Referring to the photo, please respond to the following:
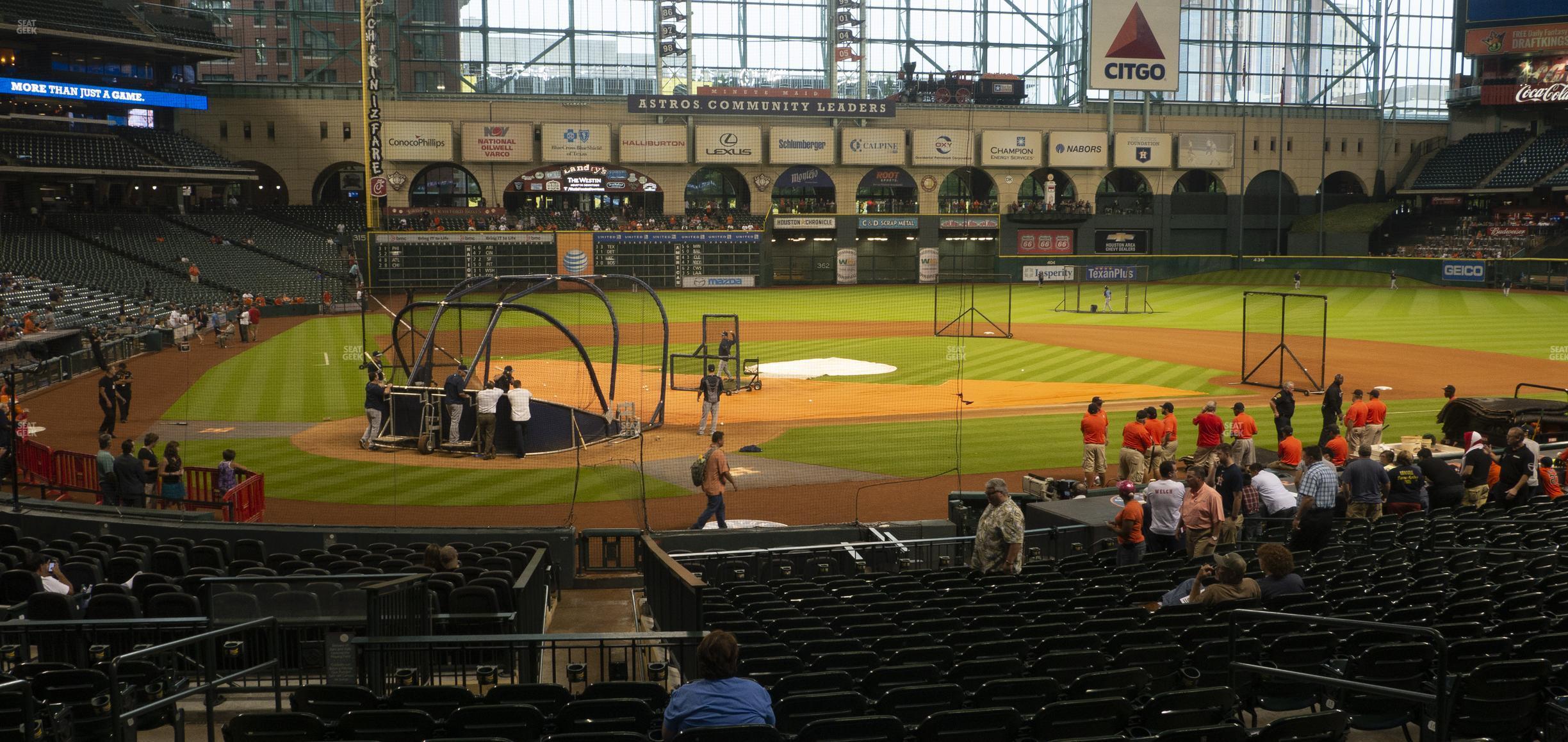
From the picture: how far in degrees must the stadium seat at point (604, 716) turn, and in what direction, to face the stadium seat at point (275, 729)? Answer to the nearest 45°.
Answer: approximately 90° to its left

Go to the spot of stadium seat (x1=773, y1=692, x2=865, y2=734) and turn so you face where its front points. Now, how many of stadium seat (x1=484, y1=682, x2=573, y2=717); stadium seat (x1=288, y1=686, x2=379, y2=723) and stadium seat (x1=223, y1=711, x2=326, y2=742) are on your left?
3

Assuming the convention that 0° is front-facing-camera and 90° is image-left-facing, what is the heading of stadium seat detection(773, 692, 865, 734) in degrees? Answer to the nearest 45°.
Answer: approximately 180°

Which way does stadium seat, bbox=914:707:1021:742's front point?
away from the camera

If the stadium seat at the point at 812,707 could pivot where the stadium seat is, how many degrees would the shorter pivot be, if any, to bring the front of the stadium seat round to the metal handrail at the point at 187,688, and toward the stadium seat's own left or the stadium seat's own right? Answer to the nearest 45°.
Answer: approximately 90° to the stadium seat's own left

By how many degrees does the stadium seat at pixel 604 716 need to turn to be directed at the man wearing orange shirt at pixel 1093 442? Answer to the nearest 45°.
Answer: approximately 45° to its right

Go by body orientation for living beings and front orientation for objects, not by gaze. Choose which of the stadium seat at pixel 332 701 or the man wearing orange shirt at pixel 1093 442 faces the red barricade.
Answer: the stadium seat

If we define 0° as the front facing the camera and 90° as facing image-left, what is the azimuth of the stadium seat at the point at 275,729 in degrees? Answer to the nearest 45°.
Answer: approximately 180°

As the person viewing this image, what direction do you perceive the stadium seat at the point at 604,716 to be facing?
facing away from the viewer

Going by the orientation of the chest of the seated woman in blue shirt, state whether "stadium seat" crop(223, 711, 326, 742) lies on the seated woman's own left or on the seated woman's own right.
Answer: on the seated woman's own left

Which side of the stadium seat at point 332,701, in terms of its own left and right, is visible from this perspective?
back

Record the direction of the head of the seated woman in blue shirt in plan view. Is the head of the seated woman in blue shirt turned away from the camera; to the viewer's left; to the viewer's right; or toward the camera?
away from the camera

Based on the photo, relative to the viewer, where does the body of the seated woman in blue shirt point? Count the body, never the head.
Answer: away from the camera
